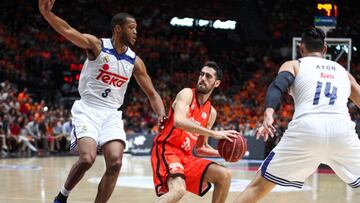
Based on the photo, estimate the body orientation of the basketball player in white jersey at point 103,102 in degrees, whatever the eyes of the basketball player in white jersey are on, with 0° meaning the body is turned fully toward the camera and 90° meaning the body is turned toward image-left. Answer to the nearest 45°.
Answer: approximately 315°

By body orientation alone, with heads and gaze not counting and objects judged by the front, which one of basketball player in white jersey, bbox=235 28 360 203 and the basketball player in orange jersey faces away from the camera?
the basketball player in white jersey

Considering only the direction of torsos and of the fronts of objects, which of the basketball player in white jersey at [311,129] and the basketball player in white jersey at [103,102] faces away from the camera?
the basketball player in white jersey at [311,129]

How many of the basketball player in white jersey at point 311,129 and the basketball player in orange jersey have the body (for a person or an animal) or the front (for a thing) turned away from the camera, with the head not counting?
1

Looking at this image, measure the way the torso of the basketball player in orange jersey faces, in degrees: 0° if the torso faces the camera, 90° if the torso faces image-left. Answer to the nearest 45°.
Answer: approximately 315°

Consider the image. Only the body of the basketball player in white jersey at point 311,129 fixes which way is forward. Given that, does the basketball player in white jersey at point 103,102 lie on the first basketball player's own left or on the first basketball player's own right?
on the first basketball player's own left

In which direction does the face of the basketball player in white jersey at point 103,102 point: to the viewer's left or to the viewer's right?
to the viewer's right

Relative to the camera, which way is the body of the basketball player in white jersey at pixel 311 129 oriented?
away from the camera
